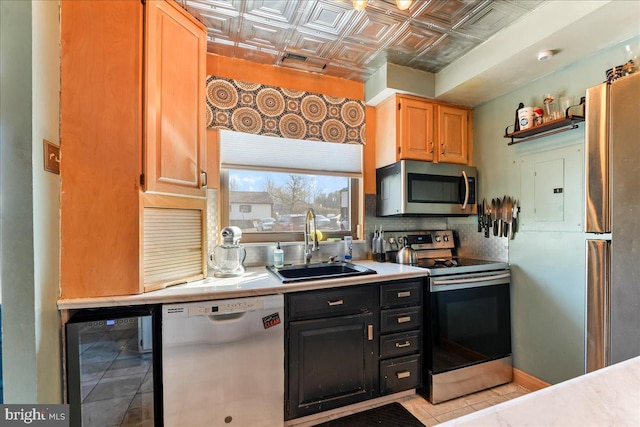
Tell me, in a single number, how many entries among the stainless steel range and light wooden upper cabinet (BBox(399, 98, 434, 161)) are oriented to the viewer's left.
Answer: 0

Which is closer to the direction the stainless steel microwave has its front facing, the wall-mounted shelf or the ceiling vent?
the wall-mounted shelf

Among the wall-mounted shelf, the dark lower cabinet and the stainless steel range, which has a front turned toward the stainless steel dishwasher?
the wall-mounted shelf

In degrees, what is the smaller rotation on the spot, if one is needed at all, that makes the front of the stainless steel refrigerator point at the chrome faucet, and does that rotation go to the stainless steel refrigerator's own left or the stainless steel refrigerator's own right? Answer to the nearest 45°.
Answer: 0° — it already faces it

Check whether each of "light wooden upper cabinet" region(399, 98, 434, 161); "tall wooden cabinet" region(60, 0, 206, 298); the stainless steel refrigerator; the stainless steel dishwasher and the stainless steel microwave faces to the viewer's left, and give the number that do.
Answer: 1

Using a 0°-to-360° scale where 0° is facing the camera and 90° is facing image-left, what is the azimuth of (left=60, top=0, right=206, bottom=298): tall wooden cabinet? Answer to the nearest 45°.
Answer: approximately 315°

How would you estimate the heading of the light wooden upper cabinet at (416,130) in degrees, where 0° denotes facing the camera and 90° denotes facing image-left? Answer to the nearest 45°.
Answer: approximately 315°

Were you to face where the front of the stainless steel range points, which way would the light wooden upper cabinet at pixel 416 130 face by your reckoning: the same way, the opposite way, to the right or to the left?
the same way

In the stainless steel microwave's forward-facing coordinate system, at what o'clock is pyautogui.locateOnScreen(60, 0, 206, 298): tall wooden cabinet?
The tall wooden cabinet is roughly at 3 o'clock from the stainless steel microwave.

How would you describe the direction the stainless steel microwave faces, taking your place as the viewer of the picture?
facing the viewer and to the right of the viewer

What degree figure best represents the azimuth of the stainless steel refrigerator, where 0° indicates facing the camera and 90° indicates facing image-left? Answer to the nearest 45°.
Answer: approximately 90°

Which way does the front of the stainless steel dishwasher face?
toward the camera
